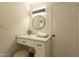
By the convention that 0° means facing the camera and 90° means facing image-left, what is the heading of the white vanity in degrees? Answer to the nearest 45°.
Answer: approximately 45°
